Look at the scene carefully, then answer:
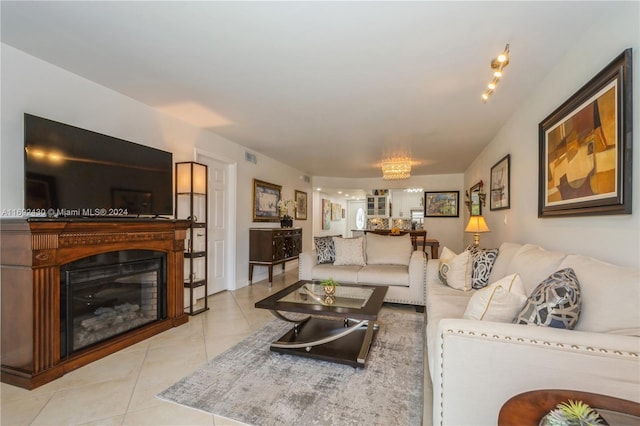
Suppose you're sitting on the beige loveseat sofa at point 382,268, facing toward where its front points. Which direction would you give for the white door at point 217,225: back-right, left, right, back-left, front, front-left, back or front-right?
right

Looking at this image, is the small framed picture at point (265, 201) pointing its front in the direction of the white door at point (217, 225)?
no

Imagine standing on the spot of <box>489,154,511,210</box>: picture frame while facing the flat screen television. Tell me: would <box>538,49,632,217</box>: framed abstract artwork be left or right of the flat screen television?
left

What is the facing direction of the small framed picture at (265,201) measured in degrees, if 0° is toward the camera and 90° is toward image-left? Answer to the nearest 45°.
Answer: approximately 315°

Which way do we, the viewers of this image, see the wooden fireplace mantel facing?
facing the viewer and to the right of the viewer

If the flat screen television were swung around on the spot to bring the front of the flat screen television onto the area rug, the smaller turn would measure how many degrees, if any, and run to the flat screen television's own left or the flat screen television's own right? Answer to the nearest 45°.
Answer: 0° — it already faces it

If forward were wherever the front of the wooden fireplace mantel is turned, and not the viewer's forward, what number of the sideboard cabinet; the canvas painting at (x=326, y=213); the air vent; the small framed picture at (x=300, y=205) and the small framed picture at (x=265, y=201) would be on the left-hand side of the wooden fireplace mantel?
5

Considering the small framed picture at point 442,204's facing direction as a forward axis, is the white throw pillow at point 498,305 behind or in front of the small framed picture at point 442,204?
in front

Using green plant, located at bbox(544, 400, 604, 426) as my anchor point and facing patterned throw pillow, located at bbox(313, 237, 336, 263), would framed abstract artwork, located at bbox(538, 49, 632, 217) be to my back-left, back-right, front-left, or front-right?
front-right

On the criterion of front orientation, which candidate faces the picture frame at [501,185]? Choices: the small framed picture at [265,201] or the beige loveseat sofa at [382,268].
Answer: the small framed picture

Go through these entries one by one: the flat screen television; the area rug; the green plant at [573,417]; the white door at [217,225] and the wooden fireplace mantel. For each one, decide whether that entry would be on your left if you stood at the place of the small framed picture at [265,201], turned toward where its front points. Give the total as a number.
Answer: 0

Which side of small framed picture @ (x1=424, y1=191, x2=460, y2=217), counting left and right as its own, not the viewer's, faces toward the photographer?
front

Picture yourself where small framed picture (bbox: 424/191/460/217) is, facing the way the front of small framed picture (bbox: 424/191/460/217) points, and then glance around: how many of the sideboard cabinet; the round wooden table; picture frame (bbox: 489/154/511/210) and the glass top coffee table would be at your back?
0

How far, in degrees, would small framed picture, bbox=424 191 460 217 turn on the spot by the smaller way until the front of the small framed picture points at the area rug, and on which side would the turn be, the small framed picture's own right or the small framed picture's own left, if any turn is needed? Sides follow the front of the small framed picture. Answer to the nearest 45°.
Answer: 0° — it already faces it

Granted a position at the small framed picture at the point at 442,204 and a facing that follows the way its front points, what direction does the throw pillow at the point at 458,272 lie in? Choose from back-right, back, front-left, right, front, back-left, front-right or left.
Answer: front

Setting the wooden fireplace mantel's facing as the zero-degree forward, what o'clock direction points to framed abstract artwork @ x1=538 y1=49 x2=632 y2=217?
The framed abstract artwork is roughly at 12 o'clock from the wooden fireplace mantel.

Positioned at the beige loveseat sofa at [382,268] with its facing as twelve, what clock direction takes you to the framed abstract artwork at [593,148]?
The framed abstract artwork is roughly at 11 o'clock from the beige loveseat sofa.

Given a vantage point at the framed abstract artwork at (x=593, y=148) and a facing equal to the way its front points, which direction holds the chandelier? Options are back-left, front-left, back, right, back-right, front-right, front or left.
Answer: right

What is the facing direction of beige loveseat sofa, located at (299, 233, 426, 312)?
toward the camera

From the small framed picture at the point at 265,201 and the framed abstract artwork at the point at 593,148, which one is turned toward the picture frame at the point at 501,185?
the small framed picture

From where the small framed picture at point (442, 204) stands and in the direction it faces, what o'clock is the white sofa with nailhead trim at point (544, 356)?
The white sofa with nailhead trim is roughly at 12 o'clock from the small framed picture.

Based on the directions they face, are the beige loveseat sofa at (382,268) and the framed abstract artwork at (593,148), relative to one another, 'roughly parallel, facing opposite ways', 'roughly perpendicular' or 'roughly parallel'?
roughly perpendicular

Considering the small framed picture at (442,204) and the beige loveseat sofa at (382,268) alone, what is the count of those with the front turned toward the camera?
2
